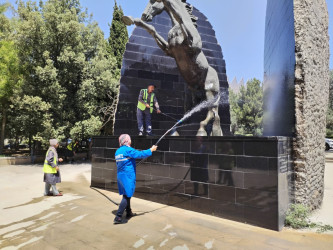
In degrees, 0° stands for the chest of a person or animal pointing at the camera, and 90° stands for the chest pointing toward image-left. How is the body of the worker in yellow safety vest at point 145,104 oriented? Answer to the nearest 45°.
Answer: approximately 315°

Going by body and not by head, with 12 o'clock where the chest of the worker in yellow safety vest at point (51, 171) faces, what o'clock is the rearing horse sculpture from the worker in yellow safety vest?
The rearing horse sculpture is roughly at 1 o'clock from the worker in yellow safety vest.

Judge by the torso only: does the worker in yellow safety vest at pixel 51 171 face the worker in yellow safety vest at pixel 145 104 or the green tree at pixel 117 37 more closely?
the worker in yellow safety vest

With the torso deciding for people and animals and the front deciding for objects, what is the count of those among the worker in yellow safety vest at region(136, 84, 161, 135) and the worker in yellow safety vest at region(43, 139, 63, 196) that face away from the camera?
0

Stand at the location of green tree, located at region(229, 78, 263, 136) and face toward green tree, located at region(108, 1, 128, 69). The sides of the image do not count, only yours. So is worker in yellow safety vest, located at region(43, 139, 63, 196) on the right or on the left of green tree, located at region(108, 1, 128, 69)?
left

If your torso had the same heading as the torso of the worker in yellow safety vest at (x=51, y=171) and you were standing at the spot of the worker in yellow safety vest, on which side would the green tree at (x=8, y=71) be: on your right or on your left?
on your left

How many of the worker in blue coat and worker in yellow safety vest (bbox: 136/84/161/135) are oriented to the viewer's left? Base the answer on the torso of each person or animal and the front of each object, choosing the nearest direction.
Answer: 0

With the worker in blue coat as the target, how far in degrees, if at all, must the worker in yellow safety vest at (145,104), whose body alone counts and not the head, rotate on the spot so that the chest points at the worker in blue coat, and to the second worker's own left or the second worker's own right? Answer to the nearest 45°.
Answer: approximately 45° to the second worker's own right

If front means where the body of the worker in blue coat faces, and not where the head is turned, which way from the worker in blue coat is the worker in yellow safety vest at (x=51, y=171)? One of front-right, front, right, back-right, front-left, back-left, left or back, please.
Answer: left

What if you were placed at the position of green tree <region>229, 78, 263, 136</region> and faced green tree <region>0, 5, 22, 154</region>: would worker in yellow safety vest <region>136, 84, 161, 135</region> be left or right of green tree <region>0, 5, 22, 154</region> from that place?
left

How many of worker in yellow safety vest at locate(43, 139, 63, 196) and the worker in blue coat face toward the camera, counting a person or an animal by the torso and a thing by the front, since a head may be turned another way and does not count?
0

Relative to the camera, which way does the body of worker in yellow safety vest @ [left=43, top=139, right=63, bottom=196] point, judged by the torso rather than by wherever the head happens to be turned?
to the viewer's right
